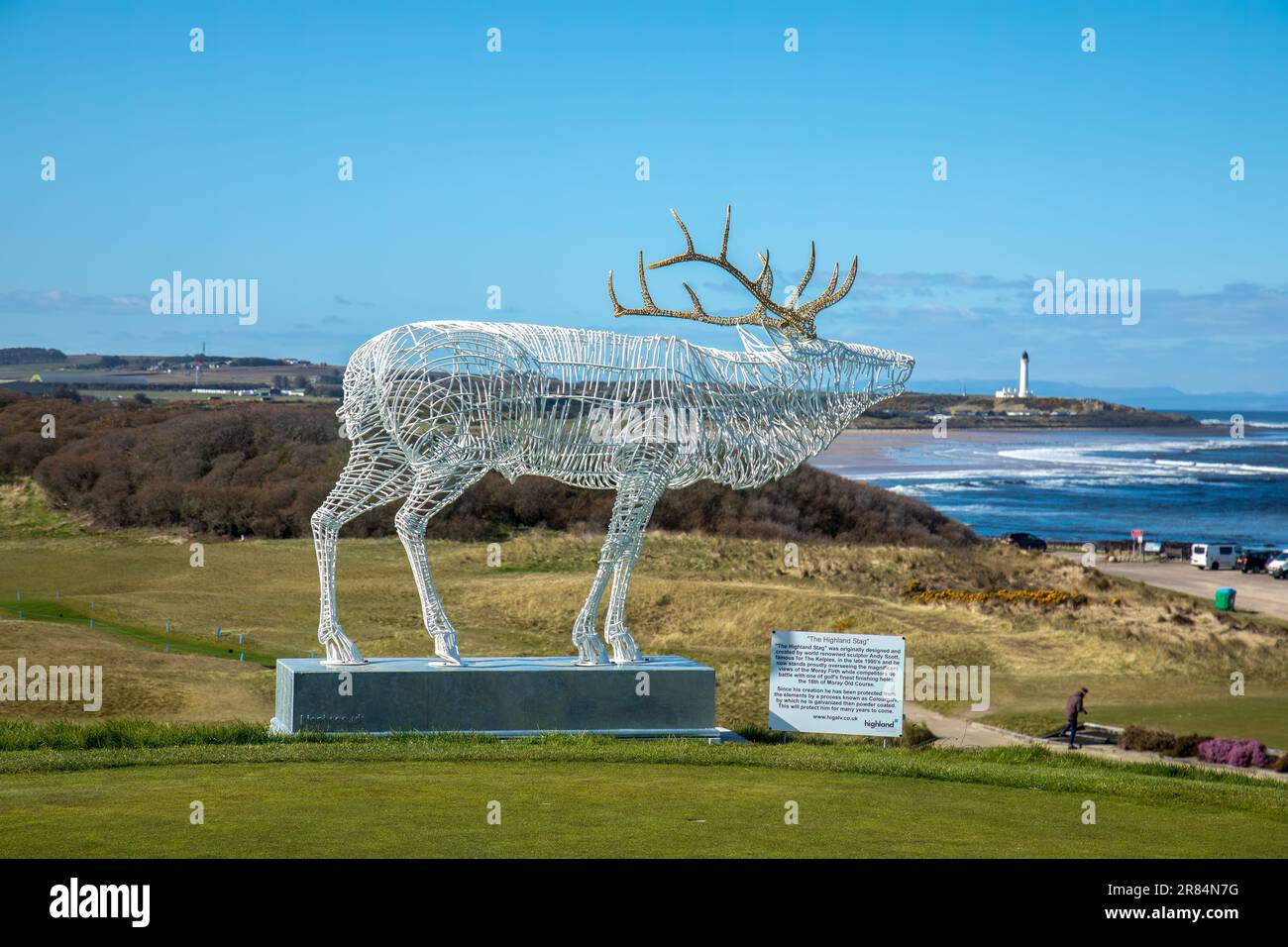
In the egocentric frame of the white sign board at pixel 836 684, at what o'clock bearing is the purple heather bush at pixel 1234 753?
The purple heather bush is roughly at 8 o'clock from the white sign board.

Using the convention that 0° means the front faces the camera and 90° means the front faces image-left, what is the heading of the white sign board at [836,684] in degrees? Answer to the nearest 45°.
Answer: approximately 0°

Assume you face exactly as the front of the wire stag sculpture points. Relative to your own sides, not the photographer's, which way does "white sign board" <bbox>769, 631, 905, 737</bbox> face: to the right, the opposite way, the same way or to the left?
to the right

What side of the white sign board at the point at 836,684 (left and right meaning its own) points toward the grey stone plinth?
right

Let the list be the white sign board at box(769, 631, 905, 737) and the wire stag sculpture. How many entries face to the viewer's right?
1

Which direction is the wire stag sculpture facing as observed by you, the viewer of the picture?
facing to the right of the viewer

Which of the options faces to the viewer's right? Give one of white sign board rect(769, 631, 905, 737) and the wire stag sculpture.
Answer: the wire stag sculpture

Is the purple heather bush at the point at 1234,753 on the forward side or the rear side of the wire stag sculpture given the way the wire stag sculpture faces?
on the forward side
